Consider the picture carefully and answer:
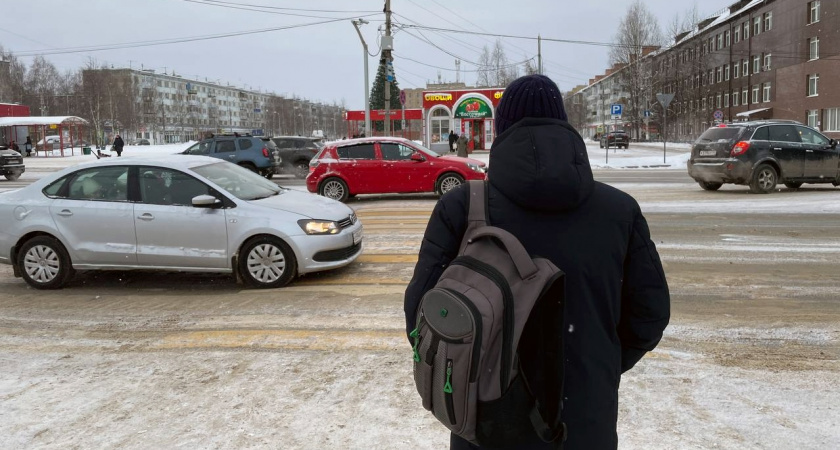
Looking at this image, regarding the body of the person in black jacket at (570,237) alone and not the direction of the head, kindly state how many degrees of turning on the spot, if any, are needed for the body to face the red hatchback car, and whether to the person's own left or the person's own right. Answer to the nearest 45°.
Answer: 0° — they already face it

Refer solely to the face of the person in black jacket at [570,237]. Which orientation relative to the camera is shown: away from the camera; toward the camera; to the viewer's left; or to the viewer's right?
away from the camera

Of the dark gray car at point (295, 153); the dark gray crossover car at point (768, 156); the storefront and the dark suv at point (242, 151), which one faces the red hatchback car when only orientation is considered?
the storefront

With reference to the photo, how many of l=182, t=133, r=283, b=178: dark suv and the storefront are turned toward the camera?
1

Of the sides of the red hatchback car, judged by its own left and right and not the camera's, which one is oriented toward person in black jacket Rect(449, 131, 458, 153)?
left

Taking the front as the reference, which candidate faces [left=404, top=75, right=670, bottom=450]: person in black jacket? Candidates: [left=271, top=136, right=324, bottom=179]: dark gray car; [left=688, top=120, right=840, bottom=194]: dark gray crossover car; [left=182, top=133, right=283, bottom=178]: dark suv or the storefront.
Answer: the storefront

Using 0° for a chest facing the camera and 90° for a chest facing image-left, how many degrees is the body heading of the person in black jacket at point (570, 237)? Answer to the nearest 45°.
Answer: approximately 180°

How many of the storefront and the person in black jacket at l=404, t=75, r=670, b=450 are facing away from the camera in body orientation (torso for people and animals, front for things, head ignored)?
1

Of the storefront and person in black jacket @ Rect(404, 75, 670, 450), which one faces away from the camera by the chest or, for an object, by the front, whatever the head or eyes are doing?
the person in black jacket

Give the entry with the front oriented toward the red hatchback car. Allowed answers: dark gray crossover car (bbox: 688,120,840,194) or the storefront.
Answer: the storefront

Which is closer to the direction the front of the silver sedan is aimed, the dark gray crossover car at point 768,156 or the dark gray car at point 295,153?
the dark gray crossover car

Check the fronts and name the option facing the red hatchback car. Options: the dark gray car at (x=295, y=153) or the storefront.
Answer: the storefront

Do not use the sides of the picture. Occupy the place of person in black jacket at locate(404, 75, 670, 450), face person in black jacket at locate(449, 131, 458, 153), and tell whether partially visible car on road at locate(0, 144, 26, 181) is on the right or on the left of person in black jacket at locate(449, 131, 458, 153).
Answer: left

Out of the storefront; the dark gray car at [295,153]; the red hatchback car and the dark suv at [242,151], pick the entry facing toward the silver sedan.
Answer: the storefront

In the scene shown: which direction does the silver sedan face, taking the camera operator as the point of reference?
facing to the right of the viewer

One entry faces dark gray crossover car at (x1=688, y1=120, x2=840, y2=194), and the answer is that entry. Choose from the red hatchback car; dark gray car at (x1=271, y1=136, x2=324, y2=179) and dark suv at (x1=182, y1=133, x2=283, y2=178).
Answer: the red hatchback car

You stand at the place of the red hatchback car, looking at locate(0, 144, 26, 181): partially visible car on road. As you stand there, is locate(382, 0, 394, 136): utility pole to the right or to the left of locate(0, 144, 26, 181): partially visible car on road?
right
